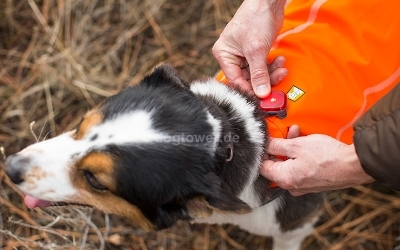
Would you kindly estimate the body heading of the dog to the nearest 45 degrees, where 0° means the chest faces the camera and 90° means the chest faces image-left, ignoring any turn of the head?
approximately 90°
